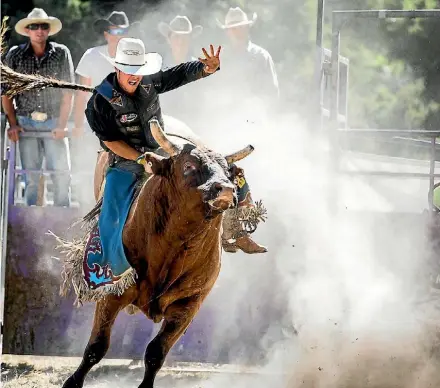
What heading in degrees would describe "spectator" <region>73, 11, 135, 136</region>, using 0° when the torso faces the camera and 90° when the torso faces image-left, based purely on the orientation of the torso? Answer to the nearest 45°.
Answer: approximately 315°

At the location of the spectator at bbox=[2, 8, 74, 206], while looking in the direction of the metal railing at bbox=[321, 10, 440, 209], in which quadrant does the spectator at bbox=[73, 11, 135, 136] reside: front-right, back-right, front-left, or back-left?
front-left

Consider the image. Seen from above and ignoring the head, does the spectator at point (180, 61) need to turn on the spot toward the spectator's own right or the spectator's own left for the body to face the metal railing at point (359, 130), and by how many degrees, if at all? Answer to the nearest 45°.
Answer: approximately 45° to the spectator's own left

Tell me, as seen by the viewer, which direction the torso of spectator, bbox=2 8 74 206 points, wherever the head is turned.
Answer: toward the camera

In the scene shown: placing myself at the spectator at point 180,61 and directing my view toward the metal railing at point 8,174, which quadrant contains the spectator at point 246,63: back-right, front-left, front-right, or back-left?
back-left

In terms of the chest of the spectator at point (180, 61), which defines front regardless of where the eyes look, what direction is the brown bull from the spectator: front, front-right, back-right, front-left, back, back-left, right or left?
front

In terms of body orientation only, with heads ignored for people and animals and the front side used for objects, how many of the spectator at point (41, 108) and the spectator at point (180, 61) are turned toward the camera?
2

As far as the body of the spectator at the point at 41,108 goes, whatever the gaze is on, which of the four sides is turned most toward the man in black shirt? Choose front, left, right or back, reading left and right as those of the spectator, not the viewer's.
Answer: front

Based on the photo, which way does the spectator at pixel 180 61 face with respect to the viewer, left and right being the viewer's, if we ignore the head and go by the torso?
facing the viewer

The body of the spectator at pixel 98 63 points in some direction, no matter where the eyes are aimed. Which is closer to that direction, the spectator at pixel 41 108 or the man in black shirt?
the man in black shirt
